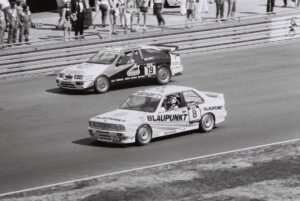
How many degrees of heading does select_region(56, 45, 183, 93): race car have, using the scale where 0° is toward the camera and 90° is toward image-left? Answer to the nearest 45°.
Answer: approximately 45°

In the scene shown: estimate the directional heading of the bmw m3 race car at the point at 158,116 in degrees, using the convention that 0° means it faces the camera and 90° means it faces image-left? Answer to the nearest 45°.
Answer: approximately 45°

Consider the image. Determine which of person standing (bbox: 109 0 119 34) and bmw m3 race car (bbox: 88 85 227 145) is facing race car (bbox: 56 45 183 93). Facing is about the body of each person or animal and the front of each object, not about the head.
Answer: the person standing

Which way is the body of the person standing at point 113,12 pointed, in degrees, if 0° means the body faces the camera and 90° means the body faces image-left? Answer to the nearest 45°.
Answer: approximately 0°

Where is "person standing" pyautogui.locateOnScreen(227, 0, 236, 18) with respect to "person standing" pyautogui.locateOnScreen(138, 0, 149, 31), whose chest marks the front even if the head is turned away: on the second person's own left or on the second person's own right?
on the second person's own left

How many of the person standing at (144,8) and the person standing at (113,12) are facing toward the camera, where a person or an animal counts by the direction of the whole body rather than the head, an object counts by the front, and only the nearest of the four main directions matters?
2

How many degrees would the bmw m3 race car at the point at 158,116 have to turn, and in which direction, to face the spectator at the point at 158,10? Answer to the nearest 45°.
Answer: approximately 135° to its right

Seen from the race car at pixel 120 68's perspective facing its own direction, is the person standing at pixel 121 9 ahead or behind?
behind

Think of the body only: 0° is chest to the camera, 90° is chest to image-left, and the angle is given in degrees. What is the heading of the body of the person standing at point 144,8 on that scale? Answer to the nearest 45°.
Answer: approximately 0°

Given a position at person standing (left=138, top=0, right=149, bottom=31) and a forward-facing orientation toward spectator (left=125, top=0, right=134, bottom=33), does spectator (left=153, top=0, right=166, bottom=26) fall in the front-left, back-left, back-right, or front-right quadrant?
back-right

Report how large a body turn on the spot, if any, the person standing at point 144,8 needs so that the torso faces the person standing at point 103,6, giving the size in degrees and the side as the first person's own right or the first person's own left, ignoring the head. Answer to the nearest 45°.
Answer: approximately 90° to the first person's own right
